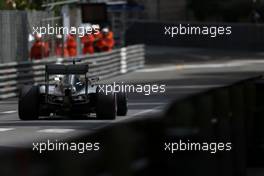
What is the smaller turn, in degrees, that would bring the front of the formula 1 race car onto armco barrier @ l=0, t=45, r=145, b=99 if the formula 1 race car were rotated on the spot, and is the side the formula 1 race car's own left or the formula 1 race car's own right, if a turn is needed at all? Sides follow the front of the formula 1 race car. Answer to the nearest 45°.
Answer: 0° — it already faces it

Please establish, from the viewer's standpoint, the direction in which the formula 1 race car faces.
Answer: facing away from the viewer
